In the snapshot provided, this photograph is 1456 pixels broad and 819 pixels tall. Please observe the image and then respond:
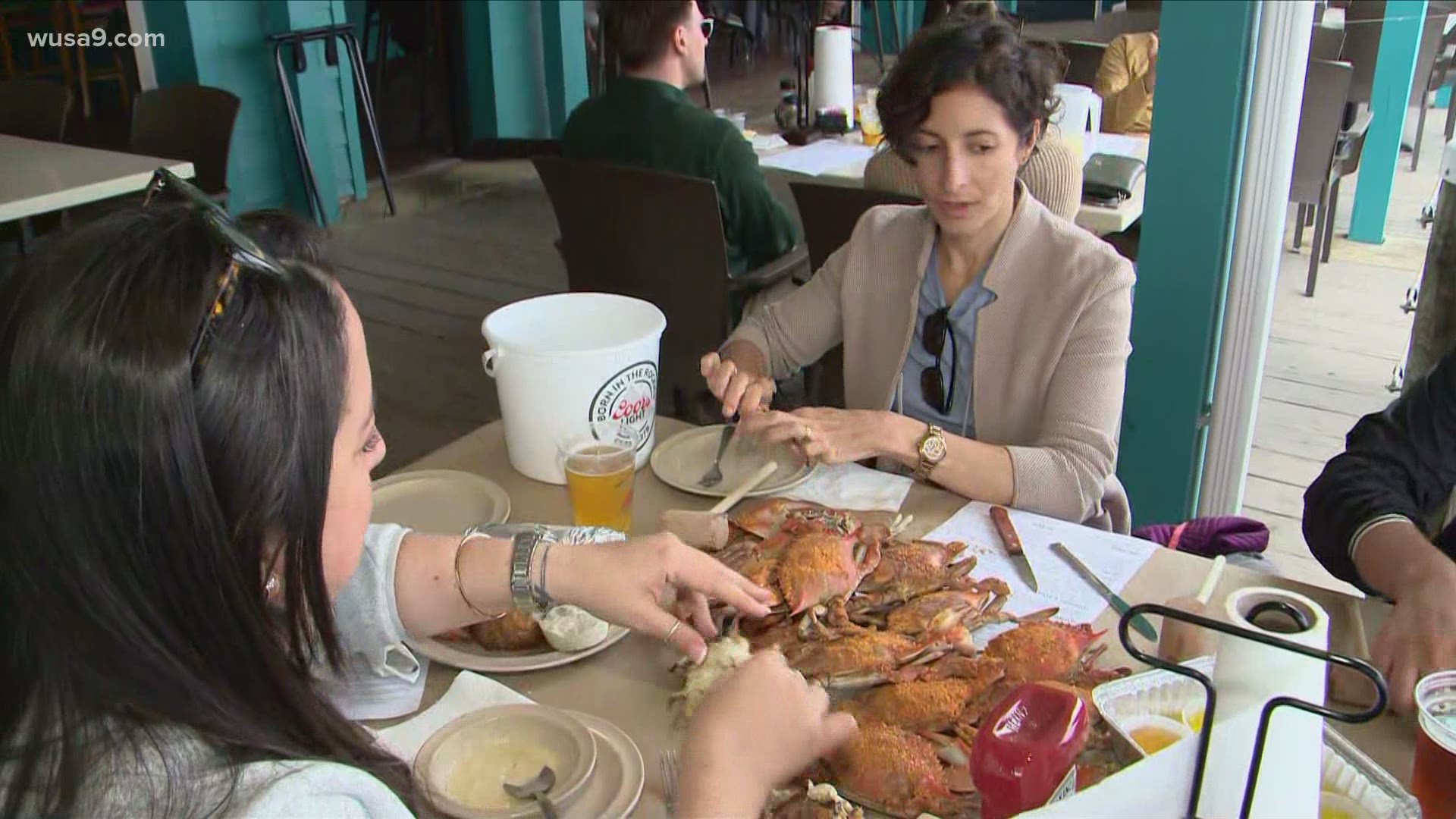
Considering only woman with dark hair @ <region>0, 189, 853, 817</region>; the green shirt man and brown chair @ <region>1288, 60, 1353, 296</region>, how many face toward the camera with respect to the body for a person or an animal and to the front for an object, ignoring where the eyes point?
0

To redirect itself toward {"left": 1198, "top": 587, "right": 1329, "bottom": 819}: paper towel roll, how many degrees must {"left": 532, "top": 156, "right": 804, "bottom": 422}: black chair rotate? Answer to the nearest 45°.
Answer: approximately 135° to its right

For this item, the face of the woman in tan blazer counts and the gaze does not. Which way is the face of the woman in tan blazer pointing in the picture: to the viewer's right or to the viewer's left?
to the viewer's left

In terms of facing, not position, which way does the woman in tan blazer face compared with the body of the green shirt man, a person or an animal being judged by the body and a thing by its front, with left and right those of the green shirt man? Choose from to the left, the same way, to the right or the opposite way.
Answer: the opposite way

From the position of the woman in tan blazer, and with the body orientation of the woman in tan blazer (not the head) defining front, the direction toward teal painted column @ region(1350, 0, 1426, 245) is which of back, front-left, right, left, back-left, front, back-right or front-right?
back

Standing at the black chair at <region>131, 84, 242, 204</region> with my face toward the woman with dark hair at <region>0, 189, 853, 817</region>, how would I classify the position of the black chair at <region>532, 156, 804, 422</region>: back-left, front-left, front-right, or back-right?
front-left

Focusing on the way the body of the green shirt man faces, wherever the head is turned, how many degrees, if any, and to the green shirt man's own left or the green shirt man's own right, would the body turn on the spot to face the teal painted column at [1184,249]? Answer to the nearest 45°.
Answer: approximately 90° to the green shirt man's own right

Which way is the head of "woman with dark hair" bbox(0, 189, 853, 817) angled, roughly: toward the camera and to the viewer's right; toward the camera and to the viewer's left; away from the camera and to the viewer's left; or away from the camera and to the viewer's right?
away from the camera and to the viewer's right

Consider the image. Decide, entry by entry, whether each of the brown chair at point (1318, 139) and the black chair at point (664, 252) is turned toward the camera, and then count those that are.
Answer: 0

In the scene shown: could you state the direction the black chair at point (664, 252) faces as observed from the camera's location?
facing away from the viewer and to the right of the viewer
